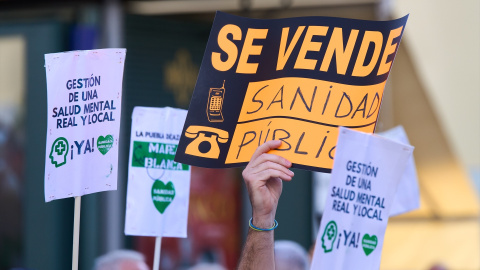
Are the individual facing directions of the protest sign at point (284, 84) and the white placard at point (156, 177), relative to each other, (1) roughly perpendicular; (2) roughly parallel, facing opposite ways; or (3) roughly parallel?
roughly parallel

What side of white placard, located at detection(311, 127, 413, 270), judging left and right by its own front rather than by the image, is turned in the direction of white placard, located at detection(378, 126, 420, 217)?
back

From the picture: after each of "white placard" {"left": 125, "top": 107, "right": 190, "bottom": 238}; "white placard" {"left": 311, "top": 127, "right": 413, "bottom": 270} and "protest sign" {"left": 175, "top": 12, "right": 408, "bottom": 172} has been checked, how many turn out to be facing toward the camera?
3

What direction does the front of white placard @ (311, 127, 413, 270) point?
toward the camera

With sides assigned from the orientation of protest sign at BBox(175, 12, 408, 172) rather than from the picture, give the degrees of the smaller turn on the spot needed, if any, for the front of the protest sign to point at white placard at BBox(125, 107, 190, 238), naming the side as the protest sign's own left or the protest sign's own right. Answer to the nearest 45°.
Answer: approximately 135° to the protest sign's own right

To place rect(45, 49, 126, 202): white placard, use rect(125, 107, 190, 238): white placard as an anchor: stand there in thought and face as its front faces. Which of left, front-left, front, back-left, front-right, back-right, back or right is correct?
front-right

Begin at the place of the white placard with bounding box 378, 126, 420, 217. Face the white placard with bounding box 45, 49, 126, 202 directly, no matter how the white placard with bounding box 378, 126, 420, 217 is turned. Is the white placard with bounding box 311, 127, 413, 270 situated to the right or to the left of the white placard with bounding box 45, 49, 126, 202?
left

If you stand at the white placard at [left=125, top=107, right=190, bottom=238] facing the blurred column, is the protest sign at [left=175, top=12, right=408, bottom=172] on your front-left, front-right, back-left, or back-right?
back-right

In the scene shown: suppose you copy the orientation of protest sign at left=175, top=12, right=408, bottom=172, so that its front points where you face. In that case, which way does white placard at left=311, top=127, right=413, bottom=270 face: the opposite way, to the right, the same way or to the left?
the same way

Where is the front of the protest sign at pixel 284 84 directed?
toward the camera

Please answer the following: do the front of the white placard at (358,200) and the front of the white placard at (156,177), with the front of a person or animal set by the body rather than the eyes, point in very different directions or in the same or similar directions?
same or similar directions

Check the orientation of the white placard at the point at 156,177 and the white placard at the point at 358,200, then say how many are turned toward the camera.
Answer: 2

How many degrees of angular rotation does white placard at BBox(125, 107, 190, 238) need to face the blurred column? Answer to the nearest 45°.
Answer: approximately 180°
